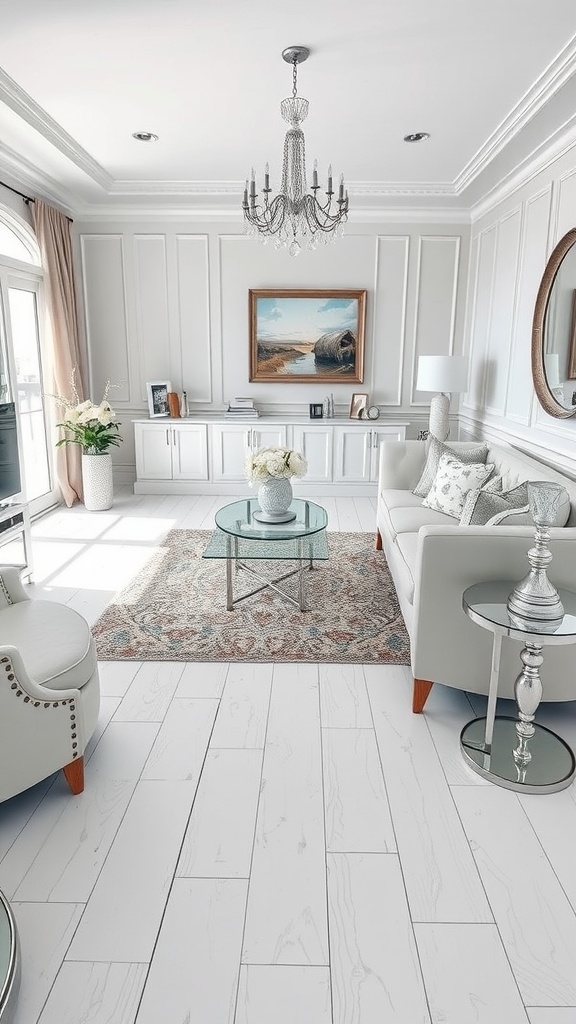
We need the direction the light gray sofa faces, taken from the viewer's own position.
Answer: facing to the left of the viewer

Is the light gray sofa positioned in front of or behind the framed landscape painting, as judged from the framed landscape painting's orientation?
in front

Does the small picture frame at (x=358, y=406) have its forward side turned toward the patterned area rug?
yes

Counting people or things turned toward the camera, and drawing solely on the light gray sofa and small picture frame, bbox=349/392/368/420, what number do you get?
1

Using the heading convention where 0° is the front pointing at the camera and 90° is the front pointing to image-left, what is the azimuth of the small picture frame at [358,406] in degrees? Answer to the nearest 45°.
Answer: approximately 0°

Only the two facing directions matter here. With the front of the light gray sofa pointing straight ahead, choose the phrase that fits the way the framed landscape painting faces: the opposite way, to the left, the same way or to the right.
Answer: to the left

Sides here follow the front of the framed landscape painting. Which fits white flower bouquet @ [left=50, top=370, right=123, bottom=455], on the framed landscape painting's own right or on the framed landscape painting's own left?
on the framed landscape painting's own right

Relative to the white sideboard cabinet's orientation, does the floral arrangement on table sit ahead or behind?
ahead
